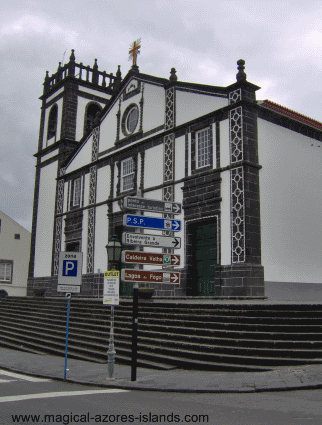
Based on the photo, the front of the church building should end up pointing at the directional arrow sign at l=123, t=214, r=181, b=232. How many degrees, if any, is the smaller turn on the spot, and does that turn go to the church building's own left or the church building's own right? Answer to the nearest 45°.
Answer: approximately 45° to the church building's own left

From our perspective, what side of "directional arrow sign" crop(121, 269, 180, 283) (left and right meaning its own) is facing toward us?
front

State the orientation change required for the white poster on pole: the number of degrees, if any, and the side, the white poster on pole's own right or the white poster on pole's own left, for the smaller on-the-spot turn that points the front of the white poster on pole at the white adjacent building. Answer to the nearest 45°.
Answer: approximately 180°

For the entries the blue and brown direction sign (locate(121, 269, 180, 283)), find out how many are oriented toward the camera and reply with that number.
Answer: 2

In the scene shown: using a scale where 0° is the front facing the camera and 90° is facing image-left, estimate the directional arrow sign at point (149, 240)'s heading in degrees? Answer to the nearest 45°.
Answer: approximately 0°

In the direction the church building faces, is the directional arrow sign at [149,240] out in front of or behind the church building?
in front

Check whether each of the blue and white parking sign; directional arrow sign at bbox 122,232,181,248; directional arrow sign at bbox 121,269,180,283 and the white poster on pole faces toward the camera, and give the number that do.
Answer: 4

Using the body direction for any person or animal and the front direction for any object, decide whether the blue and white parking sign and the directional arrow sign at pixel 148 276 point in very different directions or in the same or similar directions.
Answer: same or similar directions

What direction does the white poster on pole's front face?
toward the camera

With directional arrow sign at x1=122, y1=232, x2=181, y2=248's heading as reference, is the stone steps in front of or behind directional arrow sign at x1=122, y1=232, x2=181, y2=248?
behind

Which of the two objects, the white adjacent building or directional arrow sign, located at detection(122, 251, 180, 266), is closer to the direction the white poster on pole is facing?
the directional arrow sign

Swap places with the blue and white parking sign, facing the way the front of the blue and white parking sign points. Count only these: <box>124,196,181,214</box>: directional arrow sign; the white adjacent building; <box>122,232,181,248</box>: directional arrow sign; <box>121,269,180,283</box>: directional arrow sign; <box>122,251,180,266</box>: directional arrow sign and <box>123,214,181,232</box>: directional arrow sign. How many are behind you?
1

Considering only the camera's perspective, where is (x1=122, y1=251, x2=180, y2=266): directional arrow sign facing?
facing the viewer

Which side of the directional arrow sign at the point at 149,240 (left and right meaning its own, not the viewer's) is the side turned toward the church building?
back

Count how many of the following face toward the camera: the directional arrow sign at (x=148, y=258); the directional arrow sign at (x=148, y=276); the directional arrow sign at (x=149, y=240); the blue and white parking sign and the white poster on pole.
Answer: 5
